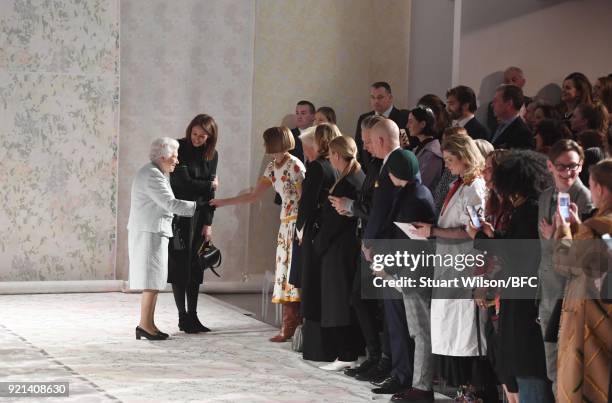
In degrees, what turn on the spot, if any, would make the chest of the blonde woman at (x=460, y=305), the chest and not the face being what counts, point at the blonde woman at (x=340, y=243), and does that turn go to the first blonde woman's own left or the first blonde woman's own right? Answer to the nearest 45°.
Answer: approximately 45° to the first blonde woman's own right

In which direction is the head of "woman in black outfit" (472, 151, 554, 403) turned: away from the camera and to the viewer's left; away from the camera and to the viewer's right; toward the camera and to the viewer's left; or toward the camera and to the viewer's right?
away from the camera and to the viewer's left

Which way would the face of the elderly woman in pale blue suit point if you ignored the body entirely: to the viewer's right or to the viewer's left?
to the viewer's right

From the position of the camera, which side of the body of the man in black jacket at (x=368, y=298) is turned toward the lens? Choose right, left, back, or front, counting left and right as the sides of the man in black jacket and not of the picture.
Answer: left

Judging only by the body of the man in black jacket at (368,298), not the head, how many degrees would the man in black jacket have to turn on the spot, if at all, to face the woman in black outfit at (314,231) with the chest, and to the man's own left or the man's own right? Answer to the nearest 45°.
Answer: approximately 45° to the man's own right

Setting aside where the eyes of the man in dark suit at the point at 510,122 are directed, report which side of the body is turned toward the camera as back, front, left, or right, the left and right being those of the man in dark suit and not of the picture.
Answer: left

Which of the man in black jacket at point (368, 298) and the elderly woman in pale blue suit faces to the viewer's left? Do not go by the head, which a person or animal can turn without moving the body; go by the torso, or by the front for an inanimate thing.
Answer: the man in black jacket

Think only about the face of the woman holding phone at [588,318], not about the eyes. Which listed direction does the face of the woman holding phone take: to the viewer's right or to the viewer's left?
to the viewer's left

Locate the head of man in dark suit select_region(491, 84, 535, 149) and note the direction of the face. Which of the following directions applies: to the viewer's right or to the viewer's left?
to the viewer's left

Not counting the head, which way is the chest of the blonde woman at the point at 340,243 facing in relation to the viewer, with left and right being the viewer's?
facing to the left of the viewer

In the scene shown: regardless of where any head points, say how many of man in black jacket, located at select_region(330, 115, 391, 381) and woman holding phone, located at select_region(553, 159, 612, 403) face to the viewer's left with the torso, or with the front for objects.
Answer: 2
